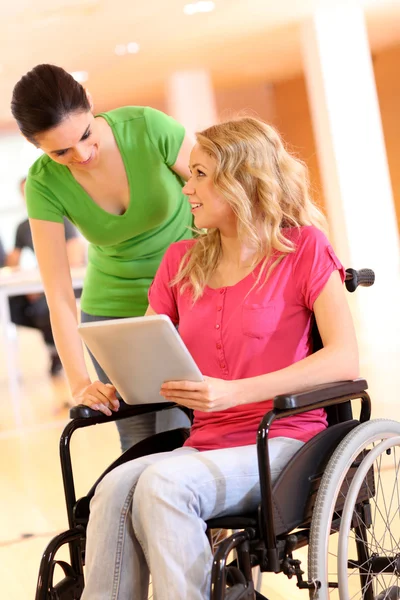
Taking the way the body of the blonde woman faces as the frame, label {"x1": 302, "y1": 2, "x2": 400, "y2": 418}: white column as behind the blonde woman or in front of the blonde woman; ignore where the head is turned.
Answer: behind

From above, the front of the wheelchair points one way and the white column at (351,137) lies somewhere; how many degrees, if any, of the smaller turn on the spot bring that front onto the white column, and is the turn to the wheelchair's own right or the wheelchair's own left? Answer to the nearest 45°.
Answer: approximately 135° to the wheelchair's own right

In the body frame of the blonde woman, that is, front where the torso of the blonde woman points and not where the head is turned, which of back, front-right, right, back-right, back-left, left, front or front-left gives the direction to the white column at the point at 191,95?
back-right

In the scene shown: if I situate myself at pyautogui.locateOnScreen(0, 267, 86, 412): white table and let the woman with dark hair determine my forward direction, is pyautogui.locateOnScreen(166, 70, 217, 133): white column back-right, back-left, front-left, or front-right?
back-left

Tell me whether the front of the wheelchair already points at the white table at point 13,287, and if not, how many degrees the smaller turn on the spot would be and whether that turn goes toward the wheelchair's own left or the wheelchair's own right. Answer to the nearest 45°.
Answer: approximately 135° to the wheelchair's own right

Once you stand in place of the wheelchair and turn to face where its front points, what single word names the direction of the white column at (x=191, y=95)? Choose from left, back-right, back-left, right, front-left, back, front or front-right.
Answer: back-right

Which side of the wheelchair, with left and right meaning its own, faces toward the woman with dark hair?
right

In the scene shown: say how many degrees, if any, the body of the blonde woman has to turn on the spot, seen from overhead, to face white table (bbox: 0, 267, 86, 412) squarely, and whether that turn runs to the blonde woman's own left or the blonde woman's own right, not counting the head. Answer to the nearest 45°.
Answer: approximately 135° to the blonde woman's own right

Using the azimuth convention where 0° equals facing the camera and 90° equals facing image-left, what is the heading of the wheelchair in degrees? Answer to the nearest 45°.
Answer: approximately 45°

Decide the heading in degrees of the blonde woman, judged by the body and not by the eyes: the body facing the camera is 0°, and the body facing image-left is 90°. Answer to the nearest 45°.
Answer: approximately 45°
